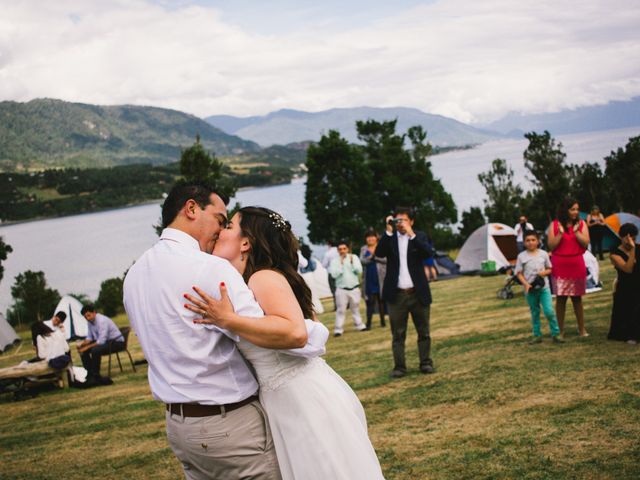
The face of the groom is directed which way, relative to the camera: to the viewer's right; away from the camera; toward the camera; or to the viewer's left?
to the viewer's right

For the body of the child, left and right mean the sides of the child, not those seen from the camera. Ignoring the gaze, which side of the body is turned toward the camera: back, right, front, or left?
front

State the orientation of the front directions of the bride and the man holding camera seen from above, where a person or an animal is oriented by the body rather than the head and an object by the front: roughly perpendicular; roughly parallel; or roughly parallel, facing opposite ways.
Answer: roughly perpendicular

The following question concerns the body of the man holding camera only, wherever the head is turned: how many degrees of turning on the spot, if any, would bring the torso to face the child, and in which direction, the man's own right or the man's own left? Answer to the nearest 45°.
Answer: approximately 135° to the man's own left

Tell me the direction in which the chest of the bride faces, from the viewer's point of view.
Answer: to the viewer's left

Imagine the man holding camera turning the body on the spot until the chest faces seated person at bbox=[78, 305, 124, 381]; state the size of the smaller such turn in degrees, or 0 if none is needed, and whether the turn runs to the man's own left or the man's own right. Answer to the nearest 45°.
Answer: approximately 135° to the man's own right

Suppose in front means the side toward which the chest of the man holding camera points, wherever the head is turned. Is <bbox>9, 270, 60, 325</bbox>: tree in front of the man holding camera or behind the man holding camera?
behind

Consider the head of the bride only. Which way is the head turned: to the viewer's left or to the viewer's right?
to the viewer's left
